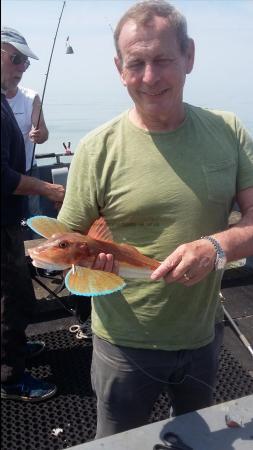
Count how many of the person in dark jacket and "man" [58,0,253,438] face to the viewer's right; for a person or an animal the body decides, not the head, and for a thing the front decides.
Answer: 1

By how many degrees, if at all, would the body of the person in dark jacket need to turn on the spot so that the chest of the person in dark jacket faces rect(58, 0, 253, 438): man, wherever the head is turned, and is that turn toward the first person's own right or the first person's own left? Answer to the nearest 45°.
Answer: approximately 45° to the first person's own right

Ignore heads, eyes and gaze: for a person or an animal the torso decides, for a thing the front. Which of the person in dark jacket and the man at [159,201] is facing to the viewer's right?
the person in dark jacket

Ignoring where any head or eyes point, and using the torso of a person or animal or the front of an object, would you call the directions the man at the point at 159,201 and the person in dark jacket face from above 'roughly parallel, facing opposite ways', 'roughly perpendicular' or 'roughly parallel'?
roughly perpendicular

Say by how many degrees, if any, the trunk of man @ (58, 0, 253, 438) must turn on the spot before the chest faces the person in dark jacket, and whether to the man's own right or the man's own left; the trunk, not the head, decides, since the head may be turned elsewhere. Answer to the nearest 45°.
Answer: approximately 135° to the man's own right

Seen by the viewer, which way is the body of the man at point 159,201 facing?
toward the camera

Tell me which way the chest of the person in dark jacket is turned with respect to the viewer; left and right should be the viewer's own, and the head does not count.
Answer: facing to the right of the viewer
